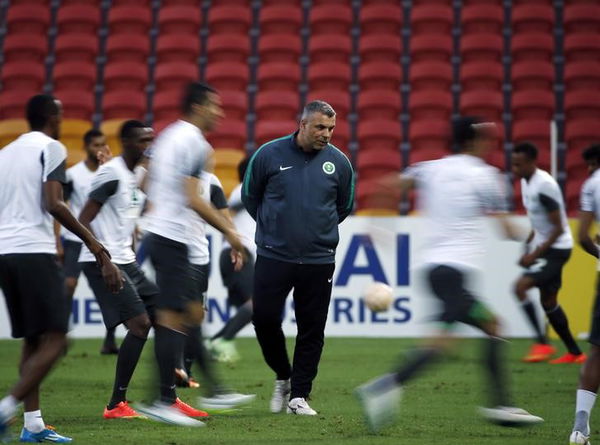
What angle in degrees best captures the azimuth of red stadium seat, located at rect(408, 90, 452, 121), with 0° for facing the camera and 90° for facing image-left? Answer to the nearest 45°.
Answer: approximately 0°

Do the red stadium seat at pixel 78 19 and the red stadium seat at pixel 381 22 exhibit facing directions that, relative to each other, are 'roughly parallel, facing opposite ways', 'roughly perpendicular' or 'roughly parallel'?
roughly parallel

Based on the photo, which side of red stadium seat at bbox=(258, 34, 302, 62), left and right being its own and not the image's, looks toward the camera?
front

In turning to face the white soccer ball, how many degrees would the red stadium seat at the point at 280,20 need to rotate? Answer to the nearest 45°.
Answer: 0° — it already faces it

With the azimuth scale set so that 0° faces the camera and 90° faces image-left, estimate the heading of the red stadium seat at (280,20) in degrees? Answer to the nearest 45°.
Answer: approximately 0°

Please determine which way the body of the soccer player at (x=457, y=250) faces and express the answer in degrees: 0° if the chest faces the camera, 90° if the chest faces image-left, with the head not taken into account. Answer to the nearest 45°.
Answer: approximately 225°

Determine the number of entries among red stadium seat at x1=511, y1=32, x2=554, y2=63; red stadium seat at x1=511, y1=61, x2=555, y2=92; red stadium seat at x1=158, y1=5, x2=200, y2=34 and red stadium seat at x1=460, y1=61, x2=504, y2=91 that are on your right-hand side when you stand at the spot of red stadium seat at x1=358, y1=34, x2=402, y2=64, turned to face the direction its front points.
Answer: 1

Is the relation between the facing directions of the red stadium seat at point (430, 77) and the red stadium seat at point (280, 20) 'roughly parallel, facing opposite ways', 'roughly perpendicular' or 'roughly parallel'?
roughly parallel

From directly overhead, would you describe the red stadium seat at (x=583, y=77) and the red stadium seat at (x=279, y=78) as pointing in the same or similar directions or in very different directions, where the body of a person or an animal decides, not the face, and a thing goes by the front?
same or similar directions

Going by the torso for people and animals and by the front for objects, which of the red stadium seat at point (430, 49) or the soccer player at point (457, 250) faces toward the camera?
the red stadium seat

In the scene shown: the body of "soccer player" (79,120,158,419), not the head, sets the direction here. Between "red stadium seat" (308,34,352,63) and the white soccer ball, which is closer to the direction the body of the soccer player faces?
the white soccer ball

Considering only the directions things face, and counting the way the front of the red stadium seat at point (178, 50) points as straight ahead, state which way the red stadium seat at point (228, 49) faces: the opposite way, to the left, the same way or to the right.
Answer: the same way

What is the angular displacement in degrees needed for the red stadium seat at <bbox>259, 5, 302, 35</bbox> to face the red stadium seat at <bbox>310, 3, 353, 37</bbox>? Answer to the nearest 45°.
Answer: approximately 90° to its left

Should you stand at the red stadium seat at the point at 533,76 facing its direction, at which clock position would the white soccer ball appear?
The white soccer ball is roughly at 12 o'clock from the red stadium seat.

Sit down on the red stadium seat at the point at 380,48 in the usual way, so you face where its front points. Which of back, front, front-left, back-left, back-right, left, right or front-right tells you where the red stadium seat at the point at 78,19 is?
right

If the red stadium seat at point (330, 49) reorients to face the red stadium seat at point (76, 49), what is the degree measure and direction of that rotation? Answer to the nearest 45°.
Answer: approximately 90° to its right

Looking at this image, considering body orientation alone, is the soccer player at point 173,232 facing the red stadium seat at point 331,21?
no

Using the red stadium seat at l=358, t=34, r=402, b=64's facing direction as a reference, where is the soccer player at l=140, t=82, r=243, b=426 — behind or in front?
in front

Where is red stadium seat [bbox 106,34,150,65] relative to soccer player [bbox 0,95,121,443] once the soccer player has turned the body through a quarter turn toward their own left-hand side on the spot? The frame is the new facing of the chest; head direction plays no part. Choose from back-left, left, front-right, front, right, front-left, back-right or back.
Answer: front-right

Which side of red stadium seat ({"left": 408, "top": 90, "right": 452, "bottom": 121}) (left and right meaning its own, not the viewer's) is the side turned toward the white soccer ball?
front
